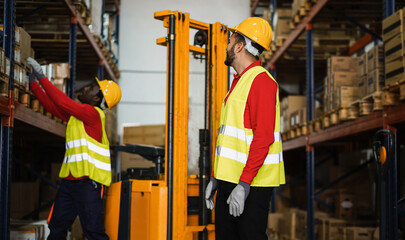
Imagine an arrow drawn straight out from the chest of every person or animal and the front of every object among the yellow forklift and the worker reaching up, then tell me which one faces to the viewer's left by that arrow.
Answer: the worker reaching up

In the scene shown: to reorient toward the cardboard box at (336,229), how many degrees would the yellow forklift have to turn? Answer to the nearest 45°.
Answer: approximately 90° to its left

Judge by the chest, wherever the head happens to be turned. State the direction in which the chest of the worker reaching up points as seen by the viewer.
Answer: to the viewer's left

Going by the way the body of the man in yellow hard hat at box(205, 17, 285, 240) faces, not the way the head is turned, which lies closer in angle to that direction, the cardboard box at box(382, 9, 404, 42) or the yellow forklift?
the yellow forklift

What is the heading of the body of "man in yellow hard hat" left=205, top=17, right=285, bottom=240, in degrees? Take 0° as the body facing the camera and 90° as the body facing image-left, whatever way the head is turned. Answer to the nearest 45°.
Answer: approximately 90°

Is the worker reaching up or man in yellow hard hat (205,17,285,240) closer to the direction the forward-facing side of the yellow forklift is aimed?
the man in yellow hard hat

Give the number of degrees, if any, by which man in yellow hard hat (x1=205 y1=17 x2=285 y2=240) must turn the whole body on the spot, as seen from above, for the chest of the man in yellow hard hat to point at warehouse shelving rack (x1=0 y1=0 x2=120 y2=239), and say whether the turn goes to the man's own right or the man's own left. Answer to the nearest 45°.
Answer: approximately 45° to the man's own right

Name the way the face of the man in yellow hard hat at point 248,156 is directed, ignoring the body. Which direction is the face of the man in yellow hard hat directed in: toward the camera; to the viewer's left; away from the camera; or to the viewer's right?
to the viewer's left
